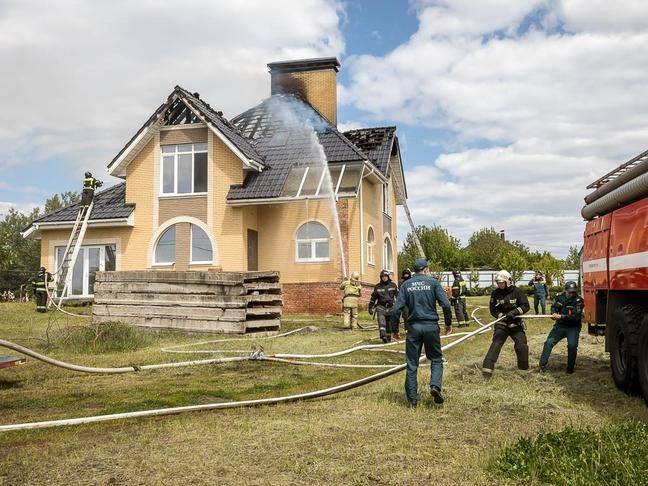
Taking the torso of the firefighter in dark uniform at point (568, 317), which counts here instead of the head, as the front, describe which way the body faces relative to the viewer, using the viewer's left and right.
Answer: facing the viewer and to the left of the viewer

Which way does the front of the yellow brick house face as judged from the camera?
facing the viewer

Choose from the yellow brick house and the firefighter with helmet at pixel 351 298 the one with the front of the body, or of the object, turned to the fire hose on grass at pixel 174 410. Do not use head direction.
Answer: the yellow brick house

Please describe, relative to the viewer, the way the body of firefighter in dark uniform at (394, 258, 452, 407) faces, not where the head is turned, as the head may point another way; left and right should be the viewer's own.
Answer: facing away from the viewer

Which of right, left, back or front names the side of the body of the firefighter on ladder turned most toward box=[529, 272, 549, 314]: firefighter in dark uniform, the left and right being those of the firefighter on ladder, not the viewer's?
right

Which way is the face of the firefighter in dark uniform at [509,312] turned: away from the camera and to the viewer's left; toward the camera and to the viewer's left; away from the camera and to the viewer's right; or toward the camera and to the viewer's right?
toward the camera and to the viewer's left

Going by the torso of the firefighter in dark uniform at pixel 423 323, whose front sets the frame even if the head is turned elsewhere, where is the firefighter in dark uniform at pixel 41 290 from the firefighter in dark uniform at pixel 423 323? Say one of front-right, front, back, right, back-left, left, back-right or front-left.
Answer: front-left
